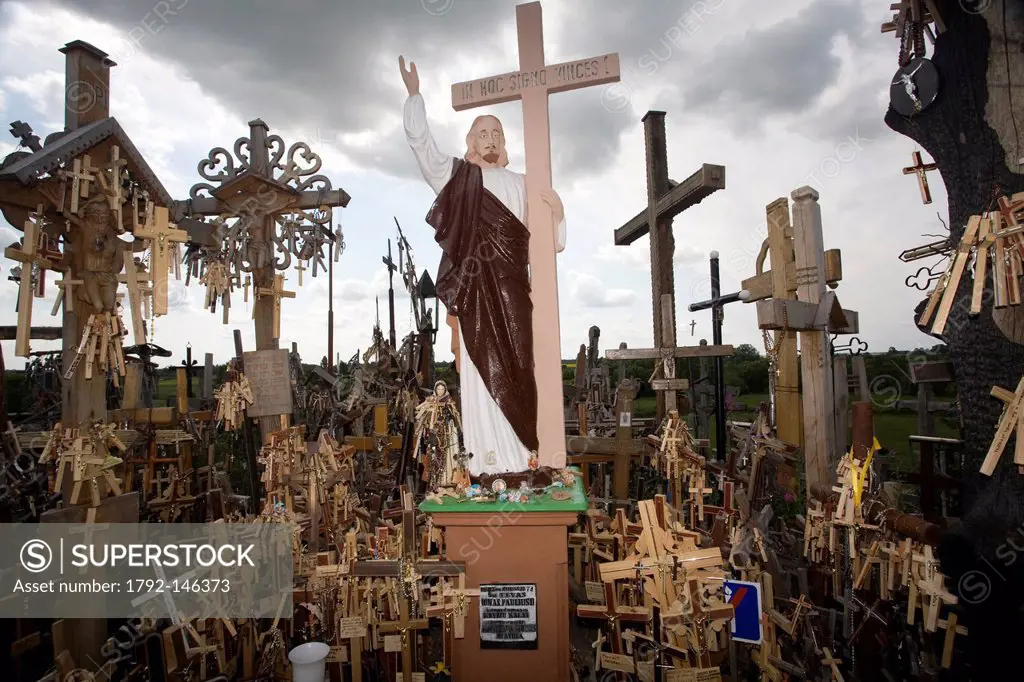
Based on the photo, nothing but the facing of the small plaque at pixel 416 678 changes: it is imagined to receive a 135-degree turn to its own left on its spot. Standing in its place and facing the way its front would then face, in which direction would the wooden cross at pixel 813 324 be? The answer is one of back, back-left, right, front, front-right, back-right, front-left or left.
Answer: front-right

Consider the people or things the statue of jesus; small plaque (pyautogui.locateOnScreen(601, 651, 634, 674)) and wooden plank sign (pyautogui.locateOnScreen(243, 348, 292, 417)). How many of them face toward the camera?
3

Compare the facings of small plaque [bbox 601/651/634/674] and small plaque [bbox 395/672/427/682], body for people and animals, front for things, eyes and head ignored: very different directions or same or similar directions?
same or similar directions

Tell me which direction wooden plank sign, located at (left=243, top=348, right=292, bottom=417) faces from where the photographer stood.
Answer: facing the viewer

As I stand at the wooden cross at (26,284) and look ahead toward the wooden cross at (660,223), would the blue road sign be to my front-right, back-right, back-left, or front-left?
front-right

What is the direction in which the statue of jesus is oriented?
toward the camera

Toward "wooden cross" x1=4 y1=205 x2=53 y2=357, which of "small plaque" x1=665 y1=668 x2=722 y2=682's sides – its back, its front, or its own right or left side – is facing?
right

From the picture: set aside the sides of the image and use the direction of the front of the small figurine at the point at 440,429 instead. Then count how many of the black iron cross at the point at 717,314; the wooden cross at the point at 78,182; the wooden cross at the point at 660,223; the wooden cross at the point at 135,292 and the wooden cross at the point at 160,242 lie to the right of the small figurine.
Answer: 3

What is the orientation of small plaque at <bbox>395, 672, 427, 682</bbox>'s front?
toward the camera

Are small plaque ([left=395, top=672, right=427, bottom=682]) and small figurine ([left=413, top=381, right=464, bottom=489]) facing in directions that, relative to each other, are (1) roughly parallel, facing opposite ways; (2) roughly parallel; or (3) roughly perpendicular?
roughly parallel

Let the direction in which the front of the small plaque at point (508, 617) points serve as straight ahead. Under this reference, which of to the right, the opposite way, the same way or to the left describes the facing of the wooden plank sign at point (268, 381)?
the same way

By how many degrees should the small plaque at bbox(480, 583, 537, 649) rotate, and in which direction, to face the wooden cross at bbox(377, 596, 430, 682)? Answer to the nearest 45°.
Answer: approximately 135° to its right

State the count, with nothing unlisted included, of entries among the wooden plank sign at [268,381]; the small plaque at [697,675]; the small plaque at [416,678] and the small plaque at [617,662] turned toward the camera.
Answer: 4

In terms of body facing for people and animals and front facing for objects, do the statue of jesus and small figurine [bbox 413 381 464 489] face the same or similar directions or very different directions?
same or similar directions
